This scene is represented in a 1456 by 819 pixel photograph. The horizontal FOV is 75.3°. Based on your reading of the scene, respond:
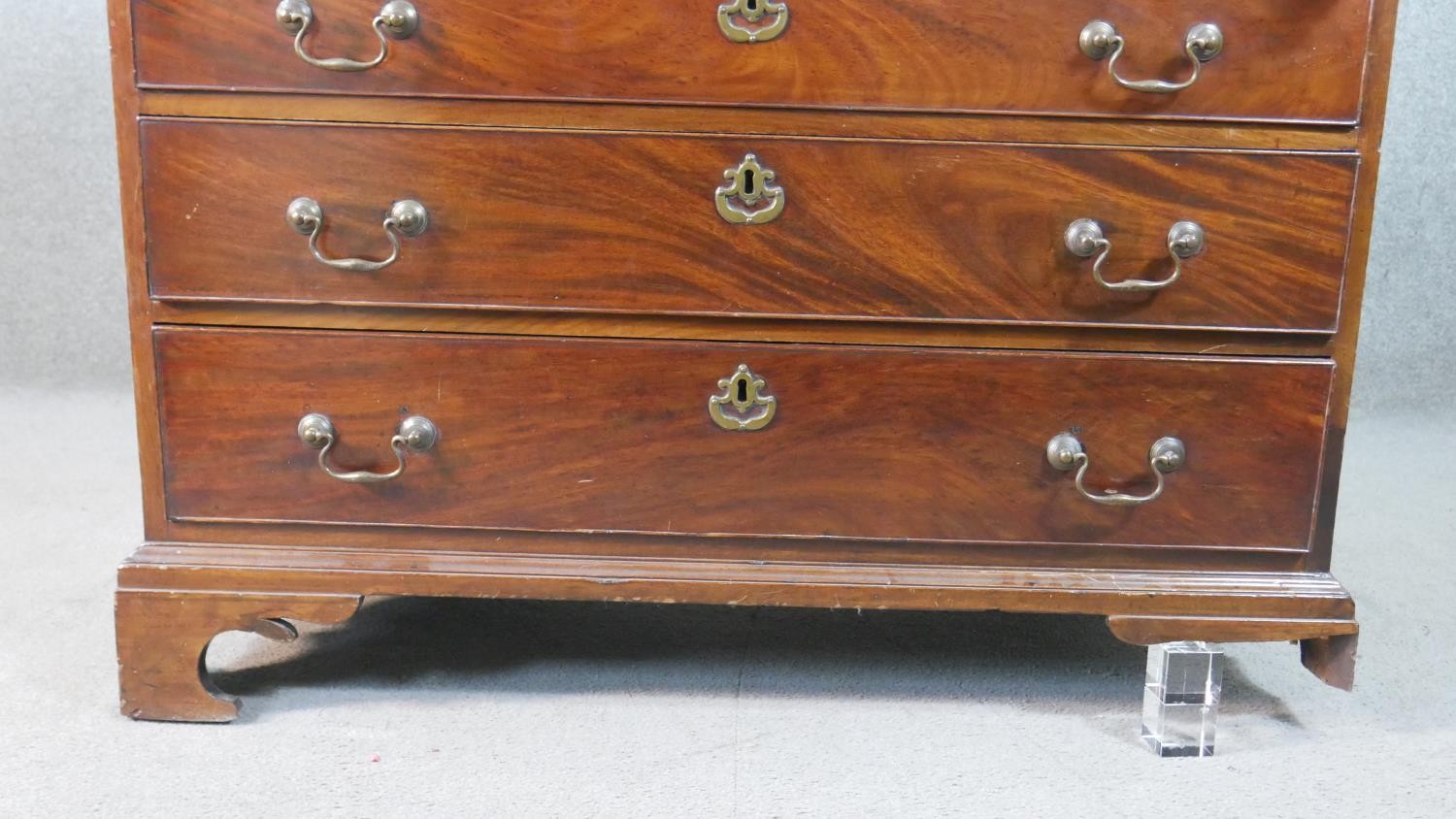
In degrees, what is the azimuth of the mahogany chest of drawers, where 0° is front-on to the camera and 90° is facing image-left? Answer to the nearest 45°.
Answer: approximately 0°
